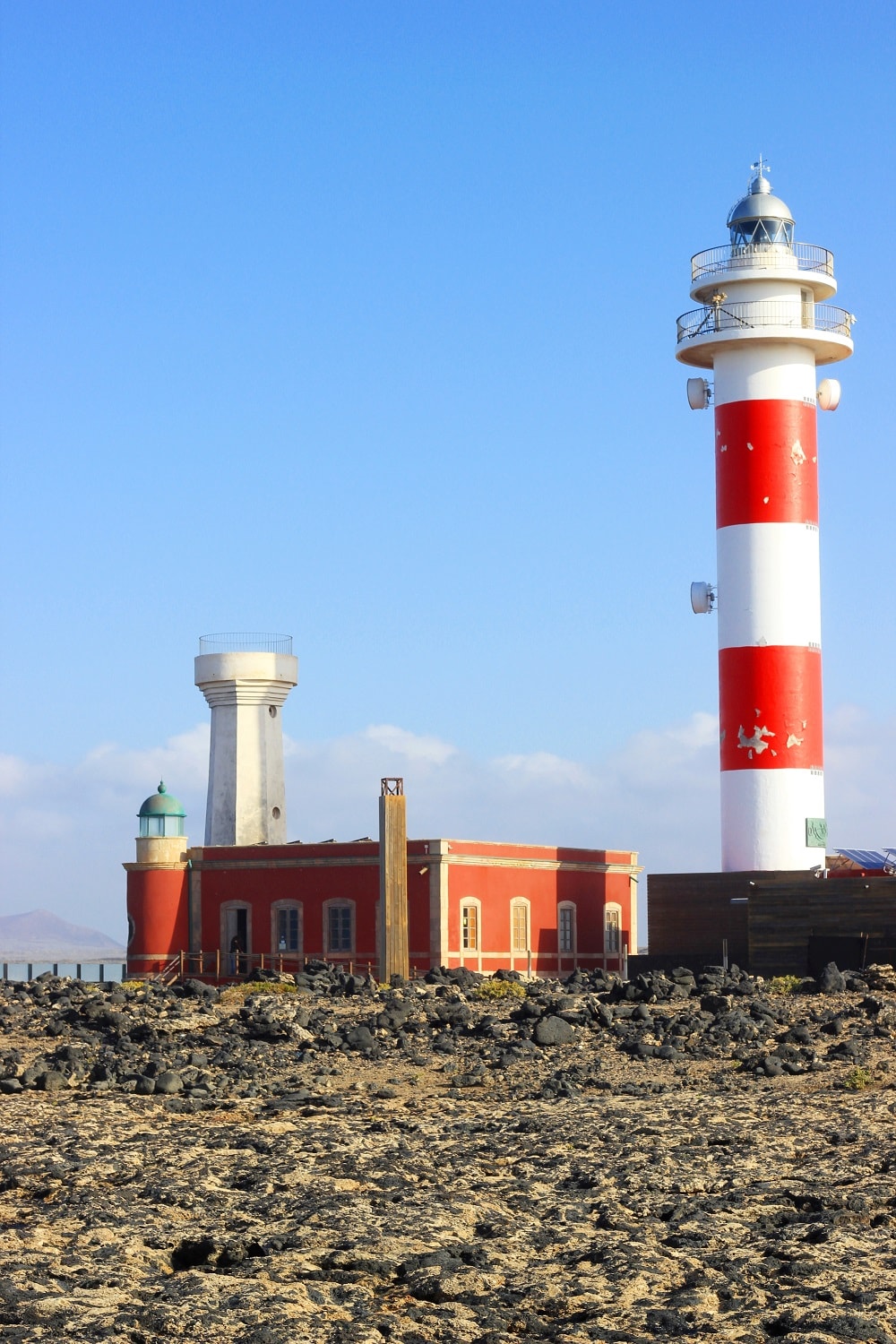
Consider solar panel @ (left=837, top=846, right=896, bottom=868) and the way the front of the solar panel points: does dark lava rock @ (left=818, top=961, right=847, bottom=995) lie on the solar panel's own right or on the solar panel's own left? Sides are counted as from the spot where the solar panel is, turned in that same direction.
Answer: on the solar panel's own right

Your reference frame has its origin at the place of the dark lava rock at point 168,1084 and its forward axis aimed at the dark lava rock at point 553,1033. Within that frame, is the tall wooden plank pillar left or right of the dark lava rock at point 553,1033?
left

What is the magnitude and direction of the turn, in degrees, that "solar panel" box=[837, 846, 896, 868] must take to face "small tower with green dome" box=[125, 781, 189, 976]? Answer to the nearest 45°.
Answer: approximately 135° to its right

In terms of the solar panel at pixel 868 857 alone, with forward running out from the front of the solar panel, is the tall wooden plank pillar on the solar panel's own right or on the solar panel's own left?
on the solar panel's own right

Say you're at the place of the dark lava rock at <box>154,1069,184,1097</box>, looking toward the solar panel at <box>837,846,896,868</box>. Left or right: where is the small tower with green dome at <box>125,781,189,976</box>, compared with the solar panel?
left

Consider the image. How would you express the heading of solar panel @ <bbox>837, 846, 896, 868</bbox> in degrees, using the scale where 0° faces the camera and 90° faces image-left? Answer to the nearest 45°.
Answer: approximately 315°

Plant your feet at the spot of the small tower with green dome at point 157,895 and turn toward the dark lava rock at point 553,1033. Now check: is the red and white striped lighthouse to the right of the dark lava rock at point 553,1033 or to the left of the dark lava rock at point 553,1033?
left

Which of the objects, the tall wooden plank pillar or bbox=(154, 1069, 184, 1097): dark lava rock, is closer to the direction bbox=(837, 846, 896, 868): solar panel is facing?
the dark lava rock

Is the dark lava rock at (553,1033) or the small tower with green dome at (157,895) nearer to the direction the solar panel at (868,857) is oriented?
the dark lava rock

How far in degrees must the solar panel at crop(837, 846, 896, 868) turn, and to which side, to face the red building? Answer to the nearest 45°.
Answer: approximately 135° to its right

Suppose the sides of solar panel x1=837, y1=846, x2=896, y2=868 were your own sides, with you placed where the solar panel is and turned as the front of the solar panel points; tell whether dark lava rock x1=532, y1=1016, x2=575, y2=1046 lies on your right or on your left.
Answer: on your right
